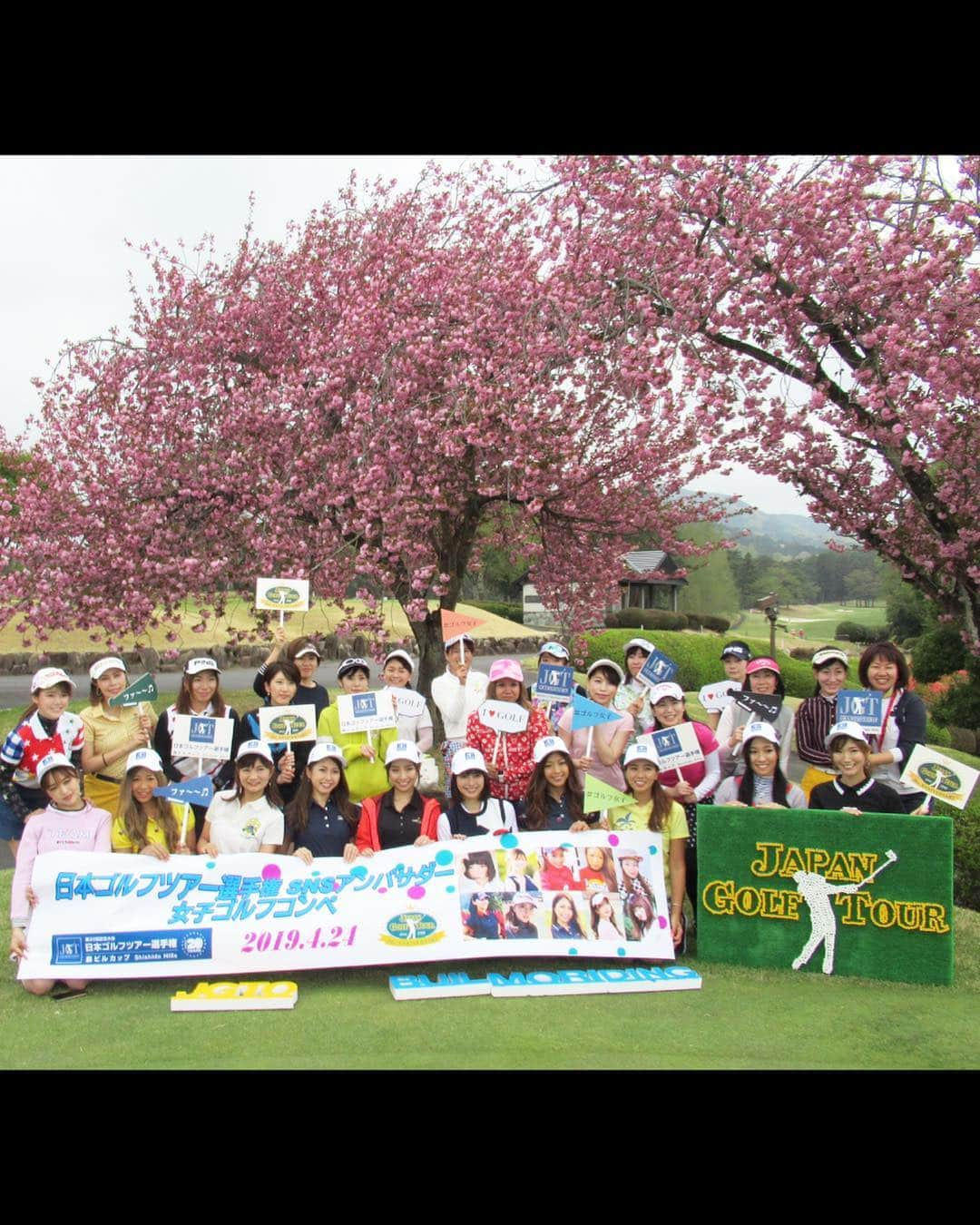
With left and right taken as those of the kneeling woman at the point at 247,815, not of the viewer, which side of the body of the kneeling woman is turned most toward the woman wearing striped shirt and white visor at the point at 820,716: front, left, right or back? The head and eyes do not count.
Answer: left

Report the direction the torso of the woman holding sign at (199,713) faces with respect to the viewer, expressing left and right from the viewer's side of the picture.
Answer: facing the viewer

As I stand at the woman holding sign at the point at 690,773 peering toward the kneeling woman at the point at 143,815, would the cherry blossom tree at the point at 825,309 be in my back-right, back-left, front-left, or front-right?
back-right

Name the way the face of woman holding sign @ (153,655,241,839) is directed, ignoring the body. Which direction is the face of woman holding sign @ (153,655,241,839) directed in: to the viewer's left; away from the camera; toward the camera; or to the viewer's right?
toward the camera

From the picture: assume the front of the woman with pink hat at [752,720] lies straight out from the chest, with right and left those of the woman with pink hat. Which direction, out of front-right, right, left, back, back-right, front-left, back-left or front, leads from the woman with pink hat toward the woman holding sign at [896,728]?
left

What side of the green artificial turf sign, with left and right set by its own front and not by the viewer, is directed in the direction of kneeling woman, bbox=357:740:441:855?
right

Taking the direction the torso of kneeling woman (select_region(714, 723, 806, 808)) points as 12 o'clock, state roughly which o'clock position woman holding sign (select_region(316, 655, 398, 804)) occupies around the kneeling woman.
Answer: The woman holding sign is roughly at 3 o'clock from the kneeling woman.

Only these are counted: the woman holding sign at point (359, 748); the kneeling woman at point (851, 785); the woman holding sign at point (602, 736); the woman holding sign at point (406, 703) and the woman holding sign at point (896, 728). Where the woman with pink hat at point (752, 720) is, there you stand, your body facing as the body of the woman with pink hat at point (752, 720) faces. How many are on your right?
3

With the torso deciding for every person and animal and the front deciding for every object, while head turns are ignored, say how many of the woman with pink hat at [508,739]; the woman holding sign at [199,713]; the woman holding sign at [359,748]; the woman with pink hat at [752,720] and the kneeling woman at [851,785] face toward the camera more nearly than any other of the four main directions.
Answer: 5

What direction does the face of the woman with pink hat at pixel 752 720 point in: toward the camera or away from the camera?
toward the camera

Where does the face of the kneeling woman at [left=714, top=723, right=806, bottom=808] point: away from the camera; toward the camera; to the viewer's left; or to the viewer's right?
toward the camera

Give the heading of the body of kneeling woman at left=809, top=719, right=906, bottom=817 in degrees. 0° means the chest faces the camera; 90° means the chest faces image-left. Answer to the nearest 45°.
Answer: approximately 0°

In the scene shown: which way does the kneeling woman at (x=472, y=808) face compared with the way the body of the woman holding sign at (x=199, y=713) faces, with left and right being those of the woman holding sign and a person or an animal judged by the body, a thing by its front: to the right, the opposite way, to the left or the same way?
the same way

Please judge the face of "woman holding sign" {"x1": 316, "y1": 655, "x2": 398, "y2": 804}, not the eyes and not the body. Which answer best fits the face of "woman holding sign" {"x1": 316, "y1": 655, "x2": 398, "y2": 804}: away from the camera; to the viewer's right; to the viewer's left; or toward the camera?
toward the camera

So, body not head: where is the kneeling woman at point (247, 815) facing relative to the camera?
toward the camera

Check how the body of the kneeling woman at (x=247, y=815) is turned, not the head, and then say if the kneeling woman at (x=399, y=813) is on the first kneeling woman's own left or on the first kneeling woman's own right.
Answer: on the first kneeling woman's own left

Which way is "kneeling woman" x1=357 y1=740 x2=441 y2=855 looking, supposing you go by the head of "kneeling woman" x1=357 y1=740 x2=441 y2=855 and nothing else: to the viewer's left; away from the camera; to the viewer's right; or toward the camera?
toward the camera

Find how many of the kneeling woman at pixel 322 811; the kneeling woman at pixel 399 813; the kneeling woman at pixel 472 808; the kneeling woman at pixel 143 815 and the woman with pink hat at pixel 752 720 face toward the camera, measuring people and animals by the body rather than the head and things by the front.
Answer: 5

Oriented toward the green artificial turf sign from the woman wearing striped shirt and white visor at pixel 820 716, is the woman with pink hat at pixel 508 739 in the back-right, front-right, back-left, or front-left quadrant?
front-right
